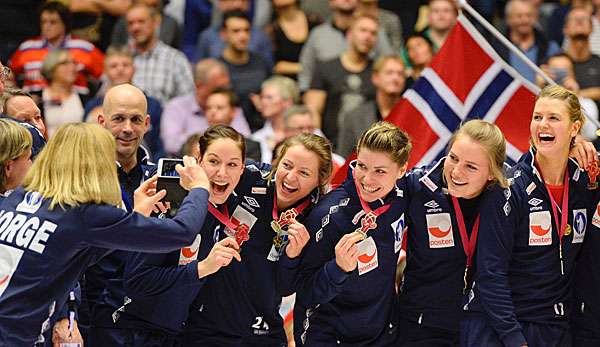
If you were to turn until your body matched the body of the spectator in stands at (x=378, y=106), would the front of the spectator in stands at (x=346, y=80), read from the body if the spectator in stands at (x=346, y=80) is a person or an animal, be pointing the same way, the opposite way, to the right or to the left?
the same way

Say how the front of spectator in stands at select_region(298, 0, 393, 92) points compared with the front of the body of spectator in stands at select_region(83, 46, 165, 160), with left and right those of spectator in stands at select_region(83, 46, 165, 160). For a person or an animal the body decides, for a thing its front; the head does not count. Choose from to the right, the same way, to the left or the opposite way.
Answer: the same way

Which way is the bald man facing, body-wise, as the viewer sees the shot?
toward the camera

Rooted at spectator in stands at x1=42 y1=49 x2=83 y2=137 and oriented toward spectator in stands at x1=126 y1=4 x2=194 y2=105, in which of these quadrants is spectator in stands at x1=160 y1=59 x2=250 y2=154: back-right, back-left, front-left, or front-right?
front-right

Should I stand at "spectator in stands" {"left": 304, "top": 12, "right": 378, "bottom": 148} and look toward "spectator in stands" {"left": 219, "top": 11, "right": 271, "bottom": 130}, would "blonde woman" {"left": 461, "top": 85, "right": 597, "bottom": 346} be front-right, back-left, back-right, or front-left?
back-left

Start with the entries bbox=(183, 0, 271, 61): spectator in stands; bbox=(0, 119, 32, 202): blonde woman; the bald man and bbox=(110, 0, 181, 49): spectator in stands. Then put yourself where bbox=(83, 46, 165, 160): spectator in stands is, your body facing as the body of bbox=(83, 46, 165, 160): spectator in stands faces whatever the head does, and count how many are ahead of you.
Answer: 2

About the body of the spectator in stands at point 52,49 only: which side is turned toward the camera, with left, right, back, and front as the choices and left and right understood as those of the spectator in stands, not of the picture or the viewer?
front

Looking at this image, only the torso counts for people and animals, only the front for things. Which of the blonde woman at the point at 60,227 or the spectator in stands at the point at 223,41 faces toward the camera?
the spectator in stands

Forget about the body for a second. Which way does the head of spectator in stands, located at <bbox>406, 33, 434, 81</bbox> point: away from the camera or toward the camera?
toward the camera

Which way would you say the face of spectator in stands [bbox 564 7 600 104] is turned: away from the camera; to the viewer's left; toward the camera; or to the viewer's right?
toward the camera

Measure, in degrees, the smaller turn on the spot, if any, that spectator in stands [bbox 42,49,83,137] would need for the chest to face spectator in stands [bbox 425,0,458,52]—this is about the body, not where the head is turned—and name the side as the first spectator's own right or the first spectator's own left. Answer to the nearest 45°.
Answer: approximately 45° to the first spectator's own left

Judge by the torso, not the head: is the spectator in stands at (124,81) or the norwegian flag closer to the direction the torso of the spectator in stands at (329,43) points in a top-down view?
the norwegian flag

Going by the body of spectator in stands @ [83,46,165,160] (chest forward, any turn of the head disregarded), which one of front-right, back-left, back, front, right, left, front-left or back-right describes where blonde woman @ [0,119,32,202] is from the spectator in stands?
front

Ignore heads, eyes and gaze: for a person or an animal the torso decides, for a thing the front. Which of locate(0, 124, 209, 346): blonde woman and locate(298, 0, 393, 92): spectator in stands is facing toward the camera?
the spectator in stands

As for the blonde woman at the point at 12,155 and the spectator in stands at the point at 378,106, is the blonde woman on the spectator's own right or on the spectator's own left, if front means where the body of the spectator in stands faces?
on the spectator's own right

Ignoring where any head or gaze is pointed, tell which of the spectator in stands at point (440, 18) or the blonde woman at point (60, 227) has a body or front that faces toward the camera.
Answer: the spectator in stands

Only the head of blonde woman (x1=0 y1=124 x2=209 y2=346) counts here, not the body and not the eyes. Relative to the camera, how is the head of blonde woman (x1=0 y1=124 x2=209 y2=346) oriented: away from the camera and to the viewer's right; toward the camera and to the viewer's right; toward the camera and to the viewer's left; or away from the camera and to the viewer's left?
away from the camera and to the viewer's right

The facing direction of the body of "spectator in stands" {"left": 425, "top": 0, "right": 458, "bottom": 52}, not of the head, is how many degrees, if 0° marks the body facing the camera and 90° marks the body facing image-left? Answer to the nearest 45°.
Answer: approximately 0°

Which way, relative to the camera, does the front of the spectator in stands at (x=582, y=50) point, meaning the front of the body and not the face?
toward the camera

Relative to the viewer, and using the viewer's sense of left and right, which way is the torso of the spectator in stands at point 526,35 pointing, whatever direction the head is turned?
facing the viewer
